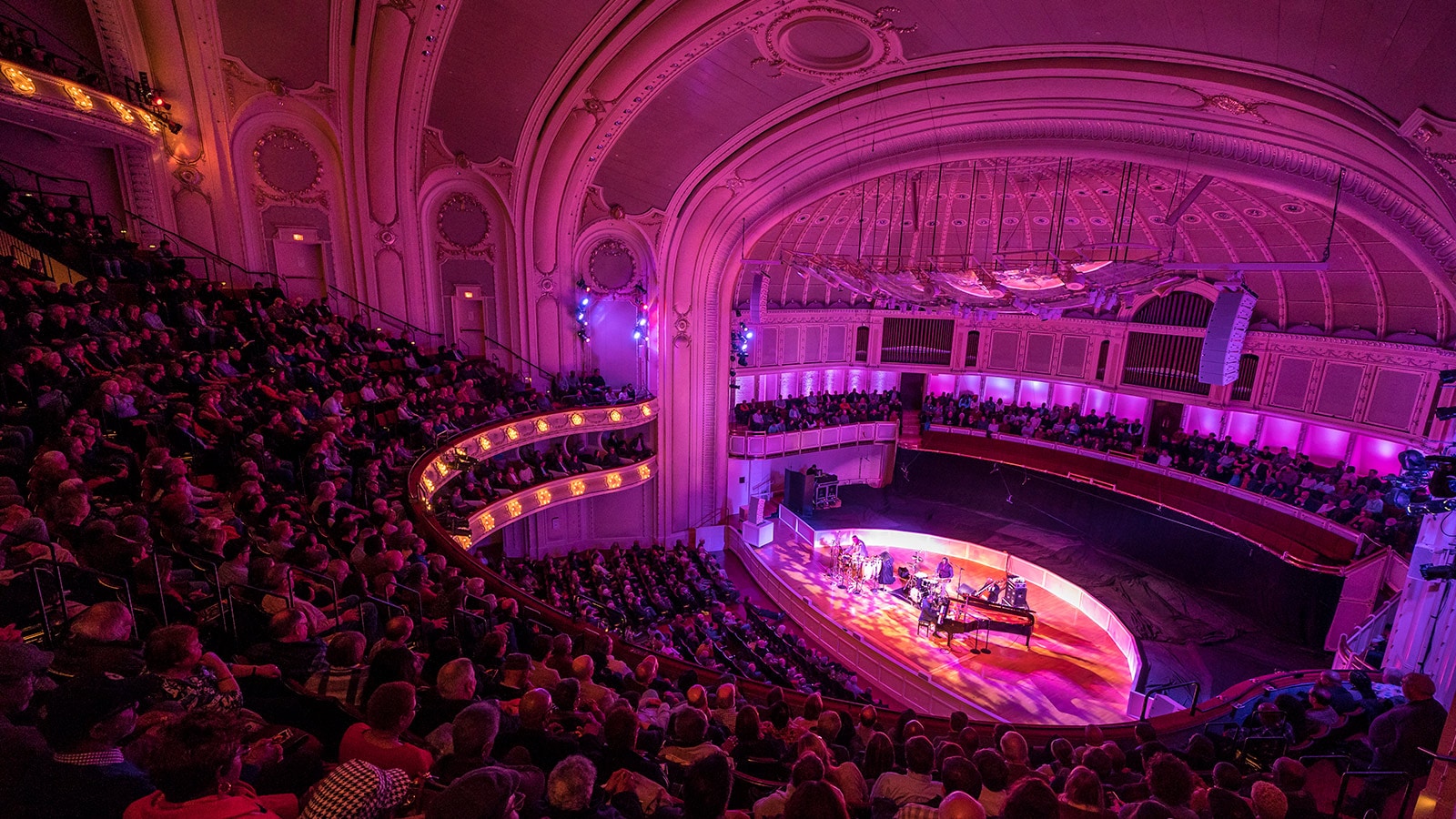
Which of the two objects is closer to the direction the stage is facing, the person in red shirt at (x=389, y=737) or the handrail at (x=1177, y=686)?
the person in red shirt

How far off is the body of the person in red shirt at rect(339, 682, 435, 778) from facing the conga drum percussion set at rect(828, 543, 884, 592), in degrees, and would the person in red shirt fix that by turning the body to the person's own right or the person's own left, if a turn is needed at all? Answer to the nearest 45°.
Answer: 0° — they already face it

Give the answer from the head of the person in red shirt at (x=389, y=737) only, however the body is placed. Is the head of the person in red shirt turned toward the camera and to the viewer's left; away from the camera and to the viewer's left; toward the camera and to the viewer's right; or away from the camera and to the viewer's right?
away from the camera and to the viewer's right

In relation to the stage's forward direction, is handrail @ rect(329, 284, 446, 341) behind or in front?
in front

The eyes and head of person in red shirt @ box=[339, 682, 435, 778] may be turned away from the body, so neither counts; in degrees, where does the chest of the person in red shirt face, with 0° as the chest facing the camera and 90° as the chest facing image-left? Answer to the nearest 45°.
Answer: approximately 225°

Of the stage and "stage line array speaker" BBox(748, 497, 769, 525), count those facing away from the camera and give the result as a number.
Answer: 0

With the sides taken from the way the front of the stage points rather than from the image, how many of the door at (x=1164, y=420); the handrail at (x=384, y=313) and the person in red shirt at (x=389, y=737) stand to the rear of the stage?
1

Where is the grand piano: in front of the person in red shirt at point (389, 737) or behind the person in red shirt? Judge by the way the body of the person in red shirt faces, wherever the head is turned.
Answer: in front

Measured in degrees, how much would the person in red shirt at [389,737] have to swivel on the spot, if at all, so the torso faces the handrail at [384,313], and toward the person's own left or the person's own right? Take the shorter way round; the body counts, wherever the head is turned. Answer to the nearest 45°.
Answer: approximately 45° to the person's own left

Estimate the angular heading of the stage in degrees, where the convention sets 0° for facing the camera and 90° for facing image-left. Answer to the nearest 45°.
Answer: approximately 45°

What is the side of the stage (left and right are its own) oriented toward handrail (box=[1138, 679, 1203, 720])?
left
